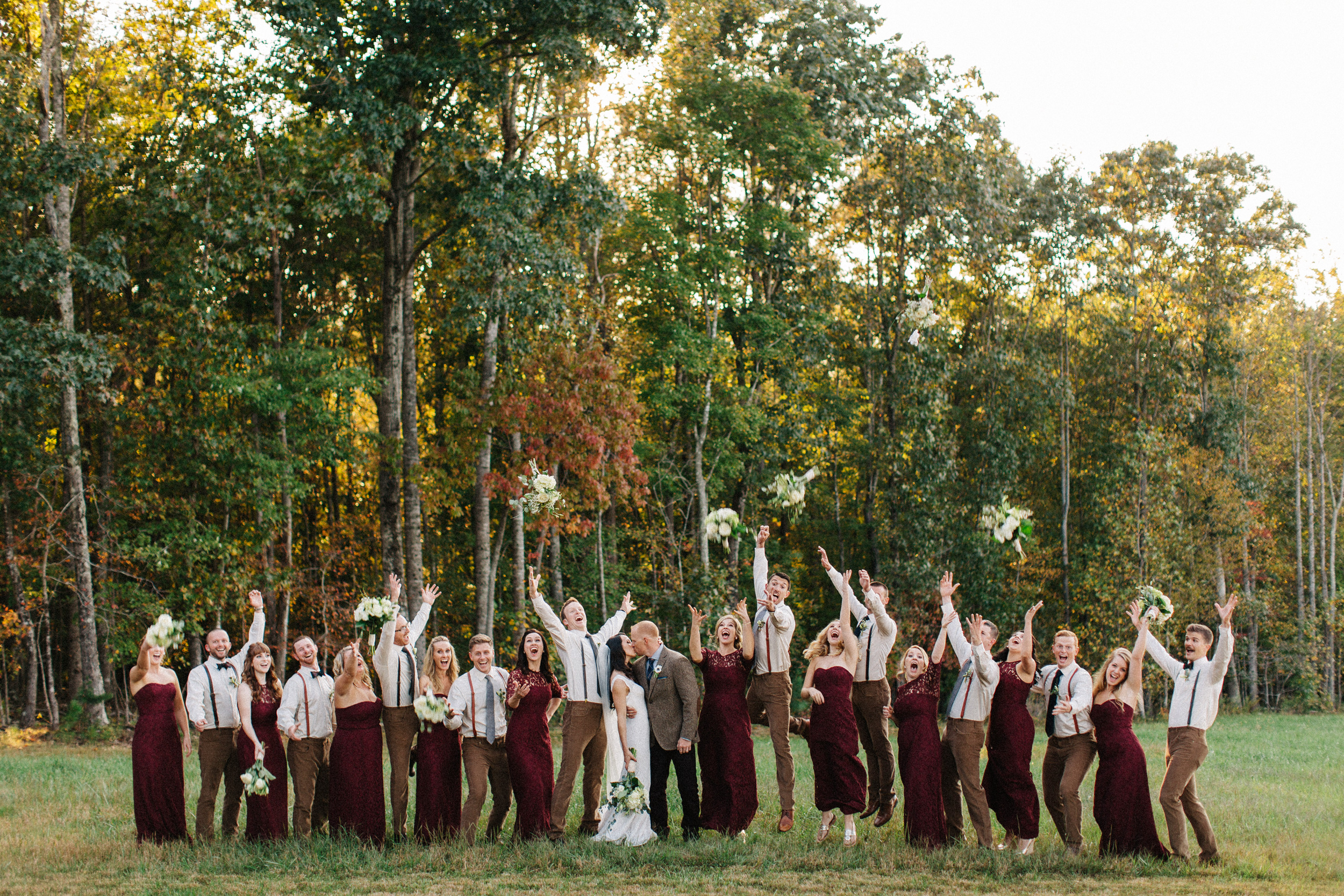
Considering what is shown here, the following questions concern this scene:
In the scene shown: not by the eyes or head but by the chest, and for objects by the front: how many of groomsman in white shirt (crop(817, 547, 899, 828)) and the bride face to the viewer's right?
1

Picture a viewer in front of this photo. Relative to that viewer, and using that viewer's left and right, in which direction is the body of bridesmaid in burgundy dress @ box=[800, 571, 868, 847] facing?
facing the viewer

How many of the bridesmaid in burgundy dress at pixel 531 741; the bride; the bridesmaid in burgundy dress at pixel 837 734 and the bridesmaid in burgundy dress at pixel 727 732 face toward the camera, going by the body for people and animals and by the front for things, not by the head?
3

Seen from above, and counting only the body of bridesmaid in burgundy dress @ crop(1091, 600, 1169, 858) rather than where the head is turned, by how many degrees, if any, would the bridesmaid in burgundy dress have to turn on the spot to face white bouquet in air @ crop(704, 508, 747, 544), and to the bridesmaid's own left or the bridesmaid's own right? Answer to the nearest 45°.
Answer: approximately 90° to the bridesmaid's own right

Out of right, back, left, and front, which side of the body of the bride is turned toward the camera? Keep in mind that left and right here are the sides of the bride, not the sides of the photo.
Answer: right

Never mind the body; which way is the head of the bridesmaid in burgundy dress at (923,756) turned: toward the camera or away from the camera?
toward the camera

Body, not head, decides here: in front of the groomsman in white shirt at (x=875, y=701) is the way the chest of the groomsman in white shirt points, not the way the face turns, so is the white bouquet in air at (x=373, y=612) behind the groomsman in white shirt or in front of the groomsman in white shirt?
in front

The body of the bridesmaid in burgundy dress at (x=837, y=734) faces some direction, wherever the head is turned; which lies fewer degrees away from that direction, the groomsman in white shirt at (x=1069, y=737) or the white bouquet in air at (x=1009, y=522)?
the groomsman in white shirt

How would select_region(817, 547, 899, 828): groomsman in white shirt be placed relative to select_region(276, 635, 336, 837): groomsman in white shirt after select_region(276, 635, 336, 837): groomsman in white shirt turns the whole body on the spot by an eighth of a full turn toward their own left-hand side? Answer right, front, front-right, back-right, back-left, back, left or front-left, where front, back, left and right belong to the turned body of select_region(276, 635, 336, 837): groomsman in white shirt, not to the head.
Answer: front

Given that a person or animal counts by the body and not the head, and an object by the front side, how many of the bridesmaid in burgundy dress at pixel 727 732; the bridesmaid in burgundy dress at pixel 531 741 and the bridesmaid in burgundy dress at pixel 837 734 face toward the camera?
3

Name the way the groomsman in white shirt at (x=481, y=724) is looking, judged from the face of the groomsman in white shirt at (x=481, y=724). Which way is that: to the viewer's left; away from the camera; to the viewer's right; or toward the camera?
toward the camera

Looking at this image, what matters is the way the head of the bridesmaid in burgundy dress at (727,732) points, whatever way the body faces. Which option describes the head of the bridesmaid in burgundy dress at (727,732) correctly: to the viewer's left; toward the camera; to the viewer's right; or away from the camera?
toward the camera

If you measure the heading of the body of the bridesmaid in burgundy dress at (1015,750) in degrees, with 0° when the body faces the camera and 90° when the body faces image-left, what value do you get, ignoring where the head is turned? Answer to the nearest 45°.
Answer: approximately 45°

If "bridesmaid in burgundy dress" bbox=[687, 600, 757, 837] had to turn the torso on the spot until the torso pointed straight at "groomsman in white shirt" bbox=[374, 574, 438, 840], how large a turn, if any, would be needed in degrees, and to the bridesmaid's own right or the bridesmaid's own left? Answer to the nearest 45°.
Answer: approximately 90° to the bridesmaid's own right

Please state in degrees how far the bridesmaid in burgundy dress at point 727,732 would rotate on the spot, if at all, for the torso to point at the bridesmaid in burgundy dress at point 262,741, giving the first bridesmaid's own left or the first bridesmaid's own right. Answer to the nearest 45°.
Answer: approximately 90° to the first bridesmaid's own right

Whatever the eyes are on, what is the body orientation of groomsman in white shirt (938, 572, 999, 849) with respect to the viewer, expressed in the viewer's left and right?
facing the viewer and to the left of the viewer
